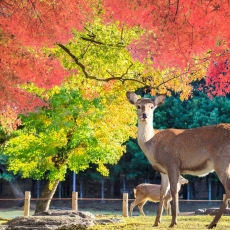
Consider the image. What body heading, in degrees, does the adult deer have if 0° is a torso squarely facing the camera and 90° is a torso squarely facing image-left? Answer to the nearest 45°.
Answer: approximately 90°

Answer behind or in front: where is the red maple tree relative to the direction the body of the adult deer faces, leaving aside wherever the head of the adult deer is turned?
in front
